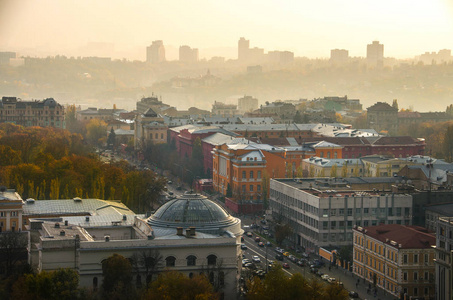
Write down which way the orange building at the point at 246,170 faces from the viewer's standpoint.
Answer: facing the viewer and to the left of the viewer

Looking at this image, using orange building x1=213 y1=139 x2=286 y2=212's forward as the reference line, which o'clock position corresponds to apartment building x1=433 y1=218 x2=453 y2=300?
The apartment building is roughly at 10 o'clock from the orange building.

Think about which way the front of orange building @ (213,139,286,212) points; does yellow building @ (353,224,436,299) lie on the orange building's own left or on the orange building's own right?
on the orange building's own left

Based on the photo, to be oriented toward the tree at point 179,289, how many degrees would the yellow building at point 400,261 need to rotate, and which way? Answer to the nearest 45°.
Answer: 0° — it already faces it

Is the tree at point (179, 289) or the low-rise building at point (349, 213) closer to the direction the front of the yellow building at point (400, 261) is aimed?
the tree

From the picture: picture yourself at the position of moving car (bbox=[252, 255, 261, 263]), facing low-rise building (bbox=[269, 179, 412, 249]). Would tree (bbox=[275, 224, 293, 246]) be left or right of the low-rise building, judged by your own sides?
left

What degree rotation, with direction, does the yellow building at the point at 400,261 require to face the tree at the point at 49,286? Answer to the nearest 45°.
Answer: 0° — it already faces it

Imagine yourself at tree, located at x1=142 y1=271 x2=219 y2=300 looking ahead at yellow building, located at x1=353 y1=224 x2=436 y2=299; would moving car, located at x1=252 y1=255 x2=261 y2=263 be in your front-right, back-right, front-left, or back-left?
front-left

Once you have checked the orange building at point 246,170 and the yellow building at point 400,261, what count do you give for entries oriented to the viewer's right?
0

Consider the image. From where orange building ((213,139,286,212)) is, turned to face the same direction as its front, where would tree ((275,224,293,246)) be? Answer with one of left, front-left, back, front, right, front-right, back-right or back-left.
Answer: front-left

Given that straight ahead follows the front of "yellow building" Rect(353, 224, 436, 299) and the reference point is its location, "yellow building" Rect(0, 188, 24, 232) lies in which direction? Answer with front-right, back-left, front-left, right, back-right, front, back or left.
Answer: front-right

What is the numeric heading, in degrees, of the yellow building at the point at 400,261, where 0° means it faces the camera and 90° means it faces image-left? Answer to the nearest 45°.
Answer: approximately 45°

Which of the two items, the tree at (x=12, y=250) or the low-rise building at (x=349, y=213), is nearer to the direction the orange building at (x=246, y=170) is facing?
the tree

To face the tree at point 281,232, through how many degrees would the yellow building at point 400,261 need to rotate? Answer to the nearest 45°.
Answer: approximately 90° to its right
